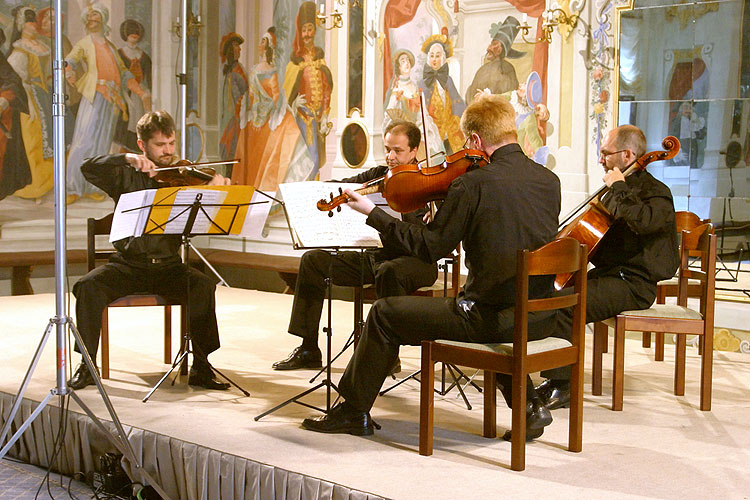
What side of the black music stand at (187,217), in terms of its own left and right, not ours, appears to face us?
back

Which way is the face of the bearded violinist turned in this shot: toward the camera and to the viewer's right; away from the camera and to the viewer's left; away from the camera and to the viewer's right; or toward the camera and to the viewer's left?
toward the camera and to the viewer's right

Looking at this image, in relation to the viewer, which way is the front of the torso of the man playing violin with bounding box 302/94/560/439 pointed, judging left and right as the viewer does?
facing away from the viewer and to the left of the viewer

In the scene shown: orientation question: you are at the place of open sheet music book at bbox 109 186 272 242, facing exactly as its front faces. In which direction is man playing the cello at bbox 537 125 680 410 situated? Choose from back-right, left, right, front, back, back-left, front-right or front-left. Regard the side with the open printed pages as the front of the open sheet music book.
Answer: right

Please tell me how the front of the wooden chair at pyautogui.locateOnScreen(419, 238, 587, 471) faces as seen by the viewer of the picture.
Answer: facing away from the viewer and to the left of the viewer

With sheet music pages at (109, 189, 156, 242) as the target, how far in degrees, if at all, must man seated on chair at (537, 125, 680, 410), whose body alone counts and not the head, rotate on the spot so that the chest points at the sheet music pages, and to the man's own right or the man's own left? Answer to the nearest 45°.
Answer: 0° — they already face it

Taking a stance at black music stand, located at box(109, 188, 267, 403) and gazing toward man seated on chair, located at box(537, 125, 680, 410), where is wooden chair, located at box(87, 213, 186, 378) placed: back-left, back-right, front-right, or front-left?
back-left

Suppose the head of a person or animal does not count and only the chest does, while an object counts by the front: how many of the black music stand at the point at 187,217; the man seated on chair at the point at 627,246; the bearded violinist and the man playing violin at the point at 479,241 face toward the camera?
1

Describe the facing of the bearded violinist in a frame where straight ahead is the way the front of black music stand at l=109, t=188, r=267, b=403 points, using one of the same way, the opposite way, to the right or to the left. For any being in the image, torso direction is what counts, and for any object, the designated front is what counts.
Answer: the opposite way

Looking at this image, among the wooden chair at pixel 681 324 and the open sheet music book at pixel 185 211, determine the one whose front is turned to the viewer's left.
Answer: the wooden chair

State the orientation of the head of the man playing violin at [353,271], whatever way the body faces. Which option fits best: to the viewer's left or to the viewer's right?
to the viewer's left

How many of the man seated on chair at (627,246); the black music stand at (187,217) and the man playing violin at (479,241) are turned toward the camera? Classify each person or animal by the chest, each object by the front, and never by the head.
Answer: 0

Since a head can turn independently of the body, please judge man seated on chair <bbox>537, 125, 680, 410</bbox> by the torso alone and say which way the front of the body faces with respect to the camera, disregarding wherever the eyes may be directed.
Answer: to the viewer's left

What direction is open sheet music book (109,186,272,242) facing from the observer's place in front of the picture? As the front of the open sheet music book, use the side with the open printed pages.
facing away from the viewer

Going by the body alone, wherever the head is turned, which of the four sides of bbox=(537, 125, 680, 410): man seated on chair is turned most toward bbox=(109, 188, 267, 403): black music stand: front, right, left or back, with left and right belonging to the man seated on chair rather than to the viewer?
front

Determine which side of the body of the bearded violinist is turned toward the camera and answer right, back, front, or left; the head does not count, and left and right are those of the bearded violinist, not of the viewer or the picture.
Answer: front

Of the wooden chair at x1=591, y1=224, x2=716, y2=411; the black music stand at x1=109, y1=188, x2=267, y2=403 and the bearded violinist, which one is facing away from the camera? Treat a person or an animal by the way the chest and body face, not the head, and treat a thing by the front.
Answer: the black music stand

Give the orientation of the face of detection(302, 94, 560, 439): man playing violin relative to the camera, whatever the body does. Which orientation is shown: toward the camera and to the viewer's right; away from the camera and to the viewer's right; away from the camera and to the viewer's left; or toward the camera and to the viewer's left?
away from the camera and to the viewer's left

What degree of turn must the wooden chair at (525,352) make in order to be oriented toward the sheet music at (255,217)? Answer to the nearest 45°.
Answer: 0° — it already faces it

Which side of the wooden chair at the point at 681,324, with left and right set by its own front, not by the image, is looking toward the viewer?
left
